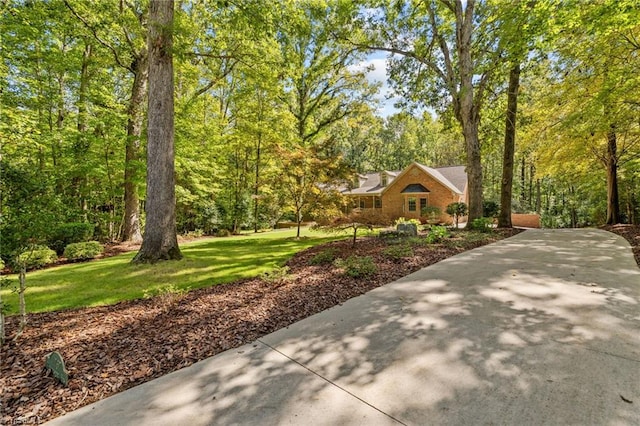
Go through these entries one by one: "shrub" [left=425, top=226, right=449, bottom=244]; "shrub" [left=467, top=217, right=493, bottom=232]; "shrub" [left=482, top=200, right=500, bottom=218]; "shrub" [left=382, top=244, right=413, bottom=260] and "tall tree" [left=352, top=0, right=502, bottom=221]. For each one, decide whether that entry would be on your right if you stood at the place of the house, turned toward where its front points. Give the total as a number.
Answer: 0

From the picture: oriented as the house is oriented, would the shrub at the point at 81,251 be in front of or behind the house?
in front

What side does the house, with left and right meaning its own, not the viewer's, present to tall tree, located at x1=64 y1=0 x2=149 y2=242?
front

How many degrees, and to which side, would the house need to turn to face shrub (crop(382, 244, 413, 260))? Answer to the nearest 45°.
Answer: approximately 45° to its left

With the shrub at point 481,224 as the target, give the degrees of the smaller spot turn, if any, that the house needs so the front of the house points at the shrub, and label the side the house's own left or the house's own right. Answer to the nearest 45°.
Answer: approximately 45° to the house's own left

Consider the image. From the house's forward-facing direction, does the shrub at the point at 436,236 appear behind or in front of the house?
in front

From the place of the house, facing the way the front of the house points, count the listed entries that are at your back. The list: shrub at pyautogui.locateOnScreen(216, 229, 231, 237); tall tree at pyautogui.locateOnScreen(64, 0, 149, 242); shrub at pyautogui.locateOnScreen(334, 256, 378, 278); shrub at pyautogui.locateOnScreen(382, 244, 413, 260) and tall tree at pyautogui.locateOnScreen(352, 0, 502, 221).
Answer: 0

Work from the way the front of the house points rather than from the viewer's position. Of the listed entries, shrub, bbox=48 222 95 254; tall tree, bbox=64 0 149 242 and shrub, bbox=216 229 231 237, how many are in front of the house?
3

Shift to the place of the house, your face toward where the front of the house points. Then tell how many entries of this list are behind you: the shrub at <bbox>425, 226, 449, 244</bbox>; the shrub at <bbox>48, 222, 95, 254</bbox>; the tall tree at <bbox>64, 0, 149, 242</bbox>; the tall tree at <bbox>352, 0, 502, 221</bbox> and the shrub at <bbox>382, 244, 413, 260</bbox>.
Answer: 0

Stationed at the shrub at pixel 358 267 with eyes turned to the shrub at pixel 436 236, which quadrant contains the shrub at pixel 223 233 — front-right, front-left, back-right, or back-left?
front-left

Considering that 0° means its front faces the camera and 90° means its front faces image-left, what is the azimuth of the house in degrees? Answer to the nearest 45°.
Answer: approximately 45°
